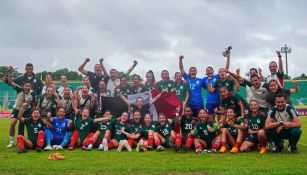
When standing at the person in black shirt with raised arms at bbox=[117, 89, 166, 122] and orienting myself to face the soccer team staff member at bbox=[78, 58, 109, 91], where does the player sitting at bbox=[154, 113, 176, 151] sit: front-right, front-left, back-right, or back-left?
back-left

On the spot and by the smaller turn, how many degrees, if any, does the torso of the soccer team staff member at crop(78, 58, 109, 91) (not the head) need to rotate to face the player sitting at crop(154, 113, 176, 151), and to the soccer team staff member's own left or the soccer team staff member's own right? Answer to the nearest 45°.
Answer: approximately 45° to the soccer team staff member's own left

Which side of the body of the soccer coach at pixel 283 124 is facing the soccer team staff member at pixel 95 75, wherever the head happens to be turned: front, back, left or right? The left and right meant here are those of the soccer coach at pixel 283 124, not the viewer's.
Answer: right

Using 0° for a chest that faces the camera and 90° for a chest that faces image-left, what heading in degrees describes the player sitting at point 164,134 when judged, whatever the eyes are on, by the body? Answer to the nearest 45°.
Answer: approximately 0°

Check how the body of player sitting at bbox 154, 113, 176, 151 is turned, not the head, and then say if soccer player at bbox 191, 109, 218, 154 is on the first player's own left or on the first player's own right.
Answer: on the first player's own left

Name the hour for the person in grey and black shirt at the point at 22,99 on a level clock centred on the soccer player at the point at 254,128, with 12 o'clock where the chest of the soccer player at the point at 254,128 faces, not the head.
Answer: the person in grey and black shirt at the point at 22,99 is roughly at 3 o'clock from the soccer player at the point at 254,128.

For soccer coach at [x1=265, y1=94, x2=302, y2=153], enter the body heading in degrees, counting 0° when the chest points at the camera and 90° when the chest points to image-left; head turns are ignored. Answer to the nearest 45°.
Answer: approximately 0°

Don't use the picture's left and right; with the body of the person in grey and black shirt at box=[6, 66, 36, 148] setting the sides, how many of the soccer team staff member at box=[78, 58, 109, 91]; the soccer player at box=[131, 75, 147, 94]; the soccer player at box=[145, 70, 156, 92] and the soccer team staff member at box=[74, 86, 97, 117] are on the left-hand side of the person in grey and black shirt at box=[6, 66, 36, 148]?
4

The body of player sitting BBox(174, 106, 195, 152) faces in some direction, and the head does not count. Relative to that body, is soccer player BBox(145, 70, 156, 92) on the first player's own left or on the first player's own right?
on the first player's own right

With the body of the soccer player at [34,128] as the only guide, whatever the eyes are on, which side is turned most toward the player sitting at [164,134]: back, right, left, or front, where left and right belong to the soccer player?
left

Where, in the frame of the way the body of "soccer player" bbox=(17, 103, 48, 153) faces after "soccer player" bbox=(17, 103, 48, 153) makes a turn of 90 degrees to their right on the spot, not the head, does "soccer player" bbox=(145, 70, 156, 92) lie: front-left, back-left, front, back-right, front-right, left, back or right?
back
